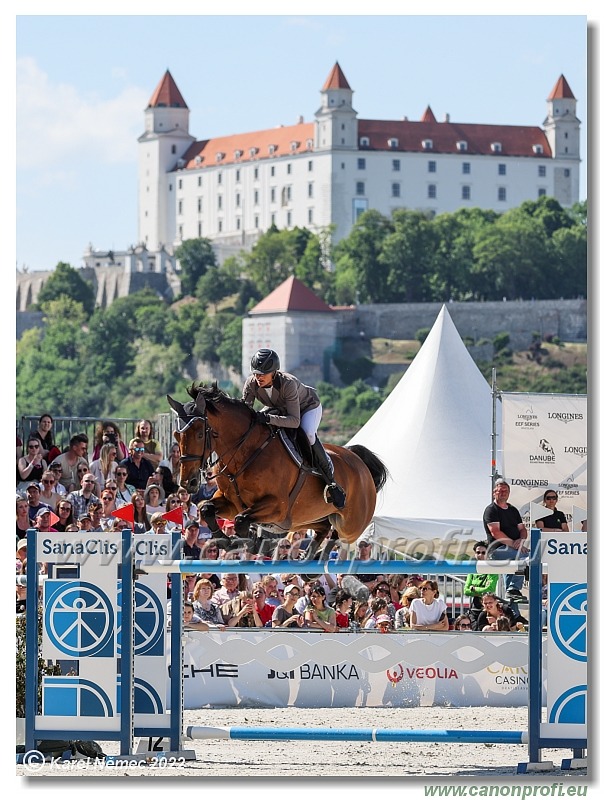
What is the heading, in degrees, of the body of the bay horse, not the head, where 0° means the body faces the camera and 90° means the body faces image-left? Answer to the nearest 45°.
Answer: approximately 45°

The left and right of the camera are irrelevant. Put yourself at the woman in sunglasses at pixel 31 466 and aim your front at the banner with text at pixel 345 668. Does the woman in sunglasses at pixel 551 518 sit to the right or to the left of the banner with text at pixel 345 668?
left

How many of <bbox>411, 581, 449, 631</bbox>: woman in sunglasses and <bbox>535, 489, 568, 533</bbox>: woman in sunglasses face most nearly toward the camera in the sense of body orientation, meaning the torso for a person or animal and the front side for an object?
2

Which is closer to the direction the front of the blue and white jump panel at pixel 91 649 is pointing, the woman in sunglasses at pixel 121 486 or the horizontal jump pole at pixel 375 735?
the horizontal jump pole

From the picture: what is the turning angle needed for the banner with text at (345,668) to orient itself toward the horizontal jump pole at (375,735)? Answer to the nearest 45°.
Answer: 0° — it already faces it

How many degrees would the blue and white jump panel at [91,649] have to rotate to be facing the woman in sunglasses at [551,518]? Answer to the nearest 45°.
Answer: approximately 135° to its left

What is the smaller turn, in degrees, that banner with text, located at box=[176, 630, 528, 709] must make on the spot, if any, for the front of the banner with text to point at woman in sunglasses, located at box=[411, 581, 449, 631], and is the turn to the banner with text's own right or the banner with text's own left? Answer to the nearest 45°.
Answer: approximately 135° to the banner with text's own left

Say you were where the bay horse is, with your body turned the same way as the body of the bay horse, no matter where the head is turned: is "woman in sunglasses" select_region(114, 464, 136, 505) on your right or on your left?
on your right
